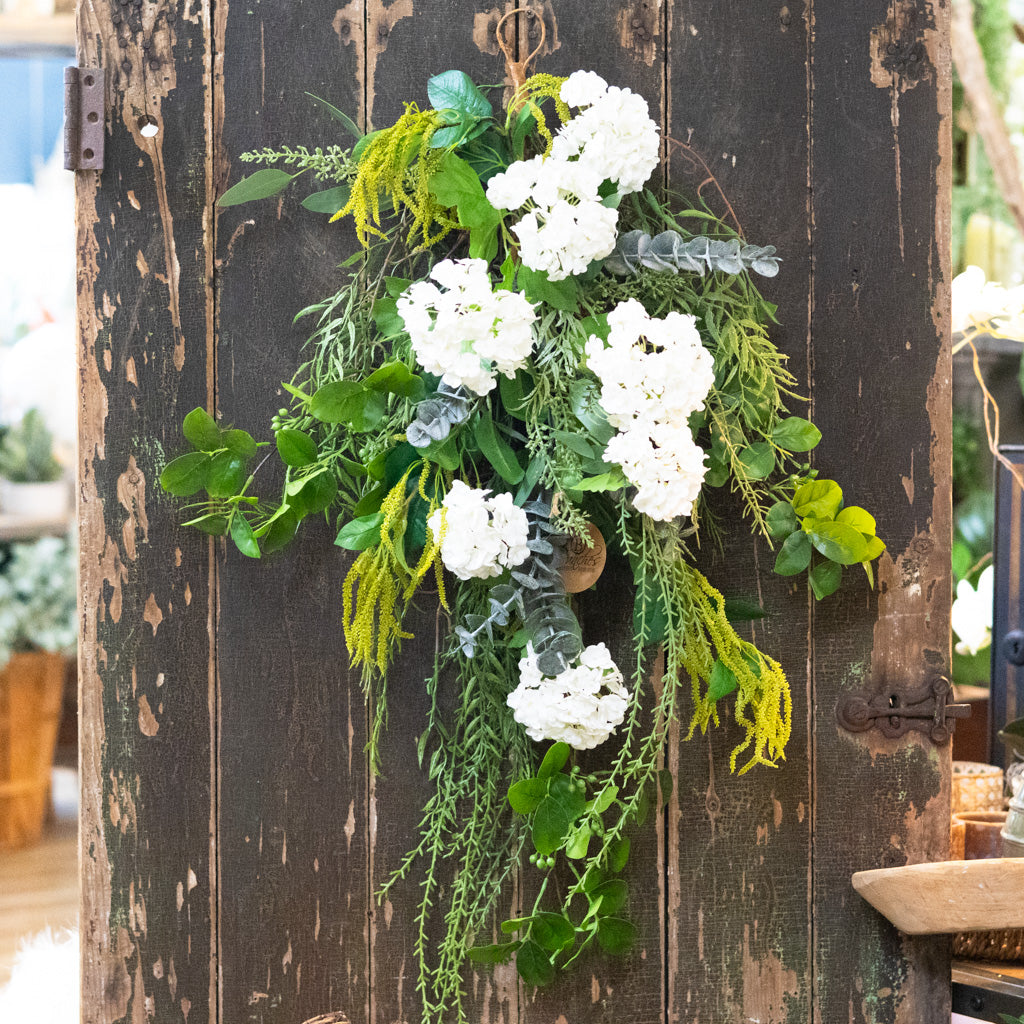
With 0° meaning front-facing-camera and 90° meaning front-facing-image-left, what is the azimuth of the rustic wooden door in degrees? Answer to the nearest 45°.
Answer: approximately 0°

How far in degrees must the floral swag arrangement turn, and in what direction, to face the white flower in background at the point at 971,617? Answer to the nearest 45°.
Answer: approximately 135° to its left

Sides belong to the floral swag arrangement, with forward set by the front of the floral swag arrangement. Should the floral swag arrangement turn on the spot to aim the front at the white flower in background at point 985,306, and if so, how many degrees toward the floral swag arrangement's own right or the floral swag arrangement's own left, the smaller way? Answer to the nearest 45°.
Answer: approximately 135° to the floral swag arrangement's own left

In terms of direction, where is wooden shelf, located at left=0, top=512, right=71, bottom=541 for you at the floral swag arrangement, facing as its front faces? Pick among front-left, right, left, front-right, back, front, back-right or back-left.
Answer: back-right

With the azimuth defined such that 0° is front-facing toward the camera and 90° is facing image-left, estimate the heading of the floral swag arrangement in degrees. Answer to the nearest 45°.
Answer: approximately 0°
